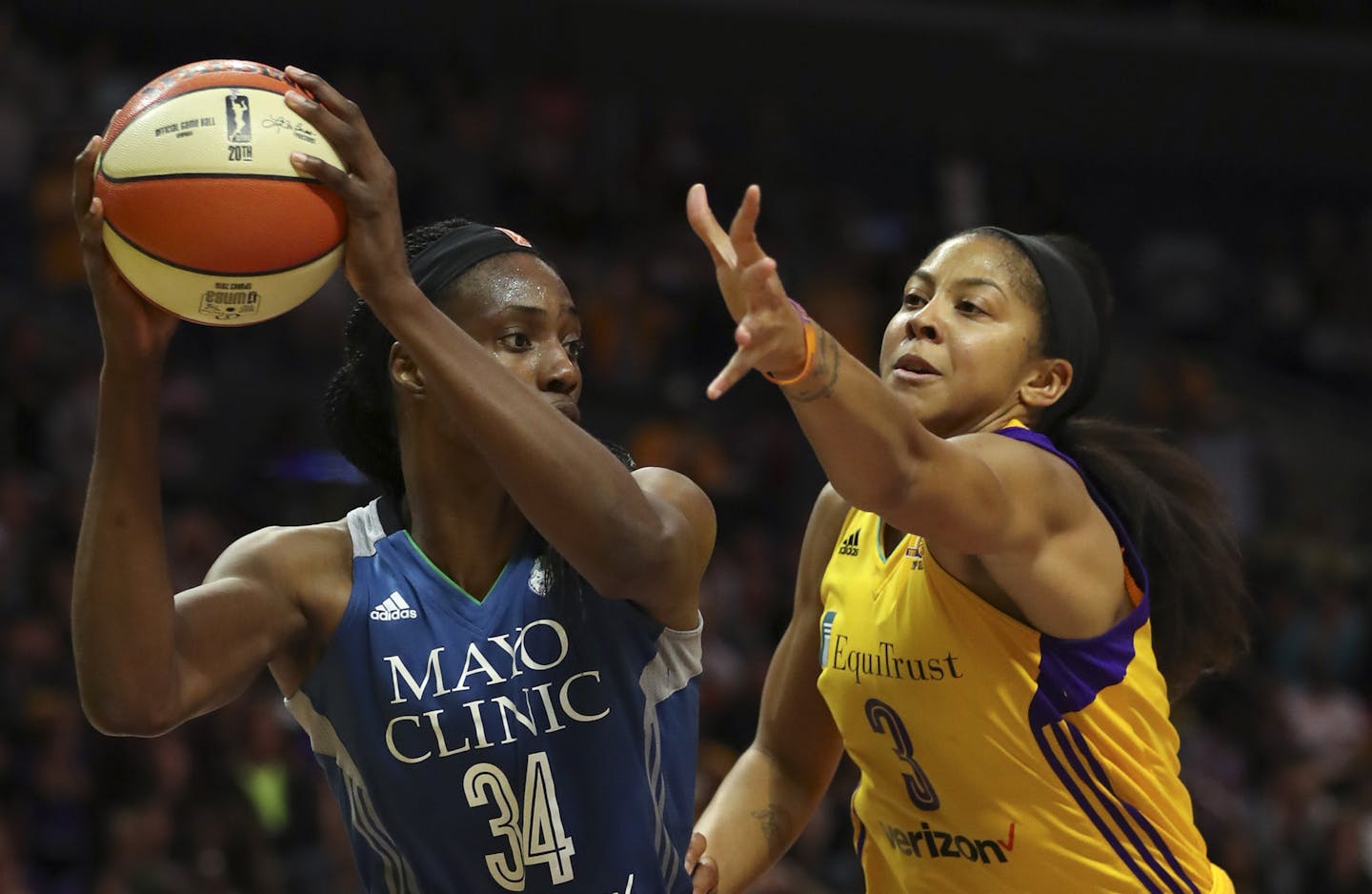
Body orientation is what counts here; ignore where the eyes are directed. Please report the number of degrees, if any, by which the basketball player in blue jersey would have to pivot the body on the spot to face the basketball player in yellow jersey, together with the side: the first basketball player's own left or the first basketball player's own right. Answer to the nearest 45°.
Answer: approximately 90° to the first basketball player's own left

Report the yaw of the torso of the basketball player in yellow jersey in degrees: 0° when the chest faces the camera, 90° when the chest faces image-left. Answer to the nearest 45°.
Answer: approximately 45°

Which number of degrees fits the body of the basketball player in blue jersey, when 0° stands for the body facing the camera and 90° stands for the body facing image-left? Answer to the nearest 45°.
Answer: approximately 0°

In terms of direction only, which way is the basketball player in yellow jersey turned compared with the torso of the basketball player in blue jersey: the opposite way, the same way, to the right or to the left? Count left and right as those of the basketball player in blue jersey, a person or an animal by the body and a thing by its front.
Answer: to the right
